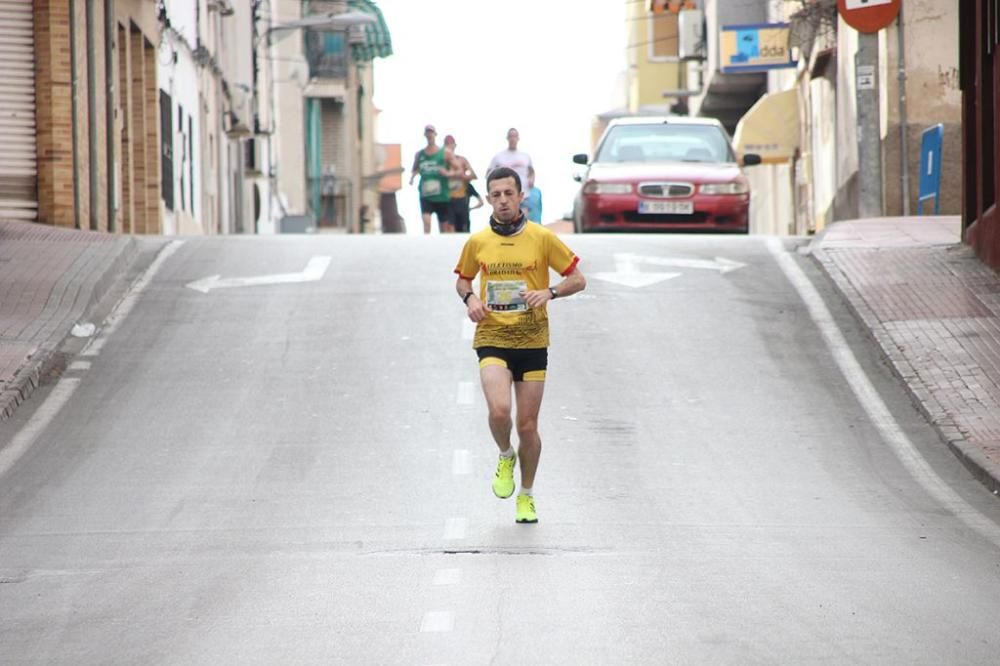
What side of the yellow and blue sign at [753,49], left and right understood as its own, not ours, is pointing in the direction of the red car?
front

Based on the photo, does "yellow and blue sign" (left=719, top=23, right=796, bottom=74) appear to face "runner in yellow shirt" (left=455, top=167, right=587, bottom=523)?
yes

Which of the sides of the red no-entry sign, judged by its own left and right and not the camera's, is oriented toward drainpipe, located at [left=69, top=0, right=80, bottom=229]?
right

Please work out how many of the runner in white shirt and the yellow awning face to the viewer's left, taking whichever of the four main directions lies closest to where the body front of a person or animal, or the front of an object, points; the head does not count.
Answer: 1

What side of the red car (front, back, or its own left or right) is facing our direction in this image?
front

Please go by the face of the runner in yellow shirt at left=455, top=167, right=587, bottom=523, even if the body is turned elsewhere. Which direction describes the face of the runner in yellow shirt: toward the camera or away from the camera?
toward the camera

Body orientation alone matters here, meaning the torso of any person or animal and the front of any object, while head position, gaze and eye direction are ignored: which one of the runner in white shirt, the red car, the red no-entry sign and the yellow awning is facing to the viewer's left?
the yellow awning

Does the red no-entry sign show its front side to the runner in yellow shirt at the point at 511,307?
yes

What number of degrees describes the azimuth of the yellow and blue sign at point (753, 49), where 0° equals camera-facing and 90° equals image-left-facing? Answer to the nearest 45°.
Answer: approximately 0°

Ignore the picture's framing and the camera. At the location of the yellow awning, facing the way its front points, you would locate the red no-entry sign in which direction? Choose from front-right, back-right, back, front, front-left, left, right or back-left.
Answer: left

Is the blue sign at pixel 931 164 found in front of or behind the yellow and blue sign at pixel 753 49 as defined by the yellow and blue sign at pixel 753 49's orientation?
in front

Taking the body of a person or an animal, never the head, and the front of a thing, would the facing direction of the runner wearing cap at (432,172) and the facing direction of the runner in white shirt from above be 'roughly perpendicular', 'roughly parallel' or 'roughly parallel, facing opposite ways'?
roughly parallel

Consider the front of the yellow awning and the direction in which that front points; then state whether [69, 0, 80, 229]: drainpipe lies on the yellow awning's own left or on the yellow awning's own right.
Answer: on the yellow awning's own left
